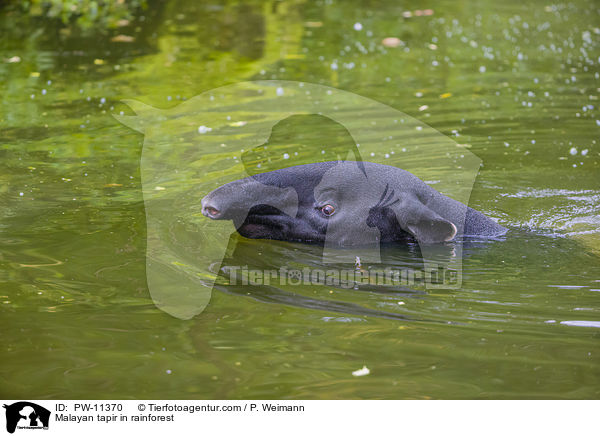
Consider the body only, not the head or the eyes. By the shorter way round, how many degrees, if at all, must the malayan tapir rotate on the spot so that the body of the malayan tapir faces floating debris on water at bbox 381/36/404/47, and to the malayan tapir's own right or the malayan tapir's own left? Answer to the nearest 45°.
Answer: approximately 90° to the malayan tapir's own right

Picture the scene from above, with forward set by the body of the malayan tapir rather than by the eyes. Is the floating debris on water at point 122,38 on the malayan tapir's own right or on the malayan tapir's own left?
on the malayan tapir's own right

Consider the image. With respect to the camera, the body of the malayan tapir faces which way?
to the viewer's left
